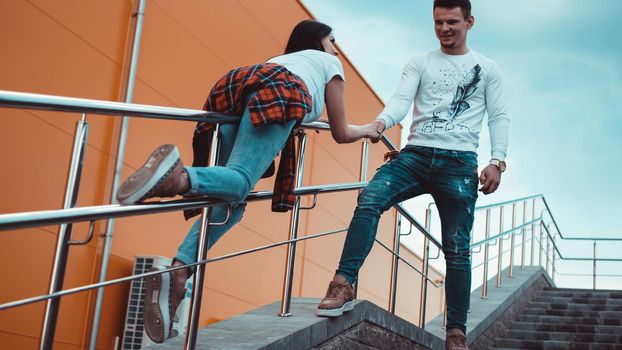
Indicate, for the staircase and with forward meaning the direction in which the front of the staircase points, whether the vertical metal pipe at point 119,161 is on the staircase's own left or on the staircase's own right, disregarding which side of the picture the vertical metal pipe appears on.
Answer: on the staircase's own right
